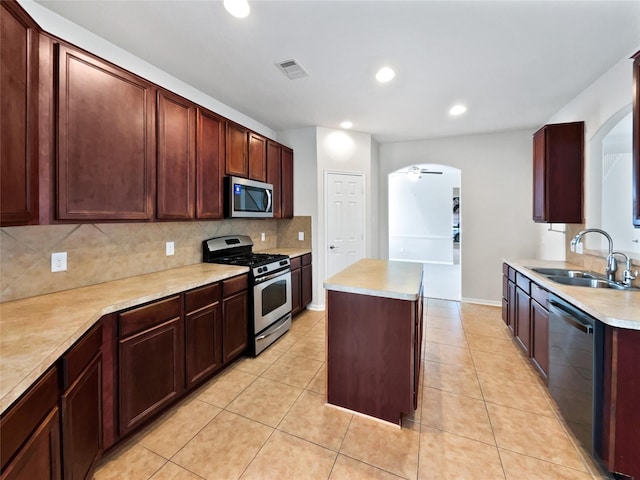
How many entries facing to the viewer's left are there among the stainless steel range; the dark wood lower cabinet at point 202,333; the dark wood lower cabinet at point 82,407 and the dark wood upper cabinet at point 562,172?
1

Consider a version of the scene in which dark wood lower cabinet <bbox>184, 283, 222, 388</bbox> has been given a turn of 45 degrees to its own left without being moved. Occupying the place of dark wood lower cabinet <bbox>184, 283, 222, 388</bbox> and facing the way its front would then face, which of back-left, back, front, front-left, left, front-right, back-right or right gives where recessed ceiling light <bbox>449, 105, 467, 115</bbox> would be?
front

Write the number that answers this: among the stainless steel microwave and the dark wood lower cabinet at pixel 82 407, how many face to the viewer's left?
0

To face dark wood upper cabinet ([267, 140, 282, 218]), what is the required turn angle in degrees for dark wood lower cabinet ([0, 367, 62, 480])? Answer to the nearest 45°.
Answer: approximately 45° to its left

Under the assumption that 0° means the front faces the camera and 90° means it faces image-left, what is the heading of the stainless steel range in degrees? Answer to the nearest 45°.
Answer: approximately 315°

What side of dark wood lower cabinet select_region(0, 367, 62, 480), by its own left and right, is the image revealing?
right

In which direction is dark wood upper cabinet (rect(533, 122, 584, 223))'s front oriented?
to the viewer's left

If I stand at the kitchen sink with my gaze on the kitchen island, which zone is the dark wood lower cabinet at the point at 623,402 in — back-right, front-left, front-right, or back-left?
front-left

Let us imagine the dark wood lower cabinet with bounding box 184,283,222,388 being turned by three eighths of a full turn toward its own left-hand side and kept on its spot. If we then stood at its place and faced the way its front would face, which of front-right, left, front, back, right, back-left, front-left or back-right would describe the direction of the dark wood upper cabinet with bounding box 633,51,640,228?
back-right

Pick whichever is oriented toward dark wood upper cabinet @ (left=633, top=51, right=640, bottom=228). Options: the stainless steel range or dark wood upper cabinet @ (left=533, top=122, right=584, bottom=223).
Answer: the stainless steel range

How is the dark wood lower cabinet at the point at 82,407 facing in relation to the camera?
to the viewer's right

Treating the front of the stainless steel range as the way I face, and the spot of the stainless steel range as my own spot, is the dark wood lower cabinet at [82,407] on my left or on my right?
on my right

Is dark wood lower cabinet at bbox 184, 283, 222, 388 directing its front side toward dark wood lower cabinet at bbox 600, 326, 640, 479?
yes

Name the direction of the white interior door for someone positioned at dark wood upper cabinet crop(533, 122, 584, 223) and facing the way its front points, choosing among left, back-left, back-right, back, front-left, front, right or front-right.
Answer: front
